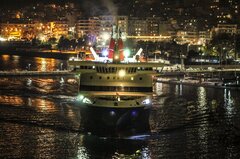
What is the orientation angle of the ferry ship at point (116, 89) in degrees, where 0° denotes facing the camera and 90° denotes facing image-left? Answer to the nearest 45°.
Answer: approximately 0°
